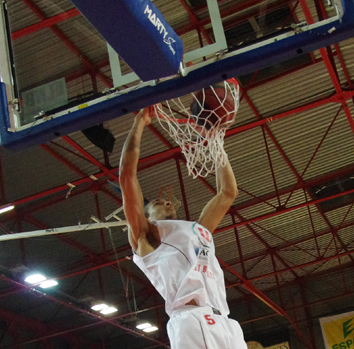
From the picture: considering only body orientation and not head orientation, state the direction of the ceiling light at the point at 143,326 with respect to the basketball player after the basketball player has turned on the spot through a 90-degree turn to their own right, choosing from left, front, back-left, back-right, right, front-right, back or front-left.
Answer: back-right

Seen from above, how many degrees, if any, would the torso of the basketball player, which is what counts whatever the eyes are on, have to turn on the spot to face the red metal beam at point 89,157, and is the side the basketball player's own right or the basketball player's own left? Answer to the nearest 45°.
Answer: approximately 135° to the basketball player's own left

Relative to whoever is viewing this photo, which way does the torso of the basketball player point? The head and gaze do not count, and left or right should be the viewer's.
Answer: facing the viewer and to the right of the viewer

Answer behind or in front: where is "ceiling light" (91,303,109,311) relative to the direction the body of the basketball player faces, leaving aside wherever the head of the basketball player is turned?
behind

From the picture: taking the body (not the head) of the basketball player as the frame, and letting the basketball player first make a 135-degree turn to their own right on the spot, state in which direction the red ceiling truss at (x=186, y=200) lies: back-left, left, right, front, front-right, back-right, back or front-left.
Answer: right

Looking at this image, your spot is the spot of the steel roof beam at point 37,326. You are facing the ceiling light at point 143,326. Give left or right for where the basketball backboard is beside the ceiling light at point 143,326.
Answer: right
